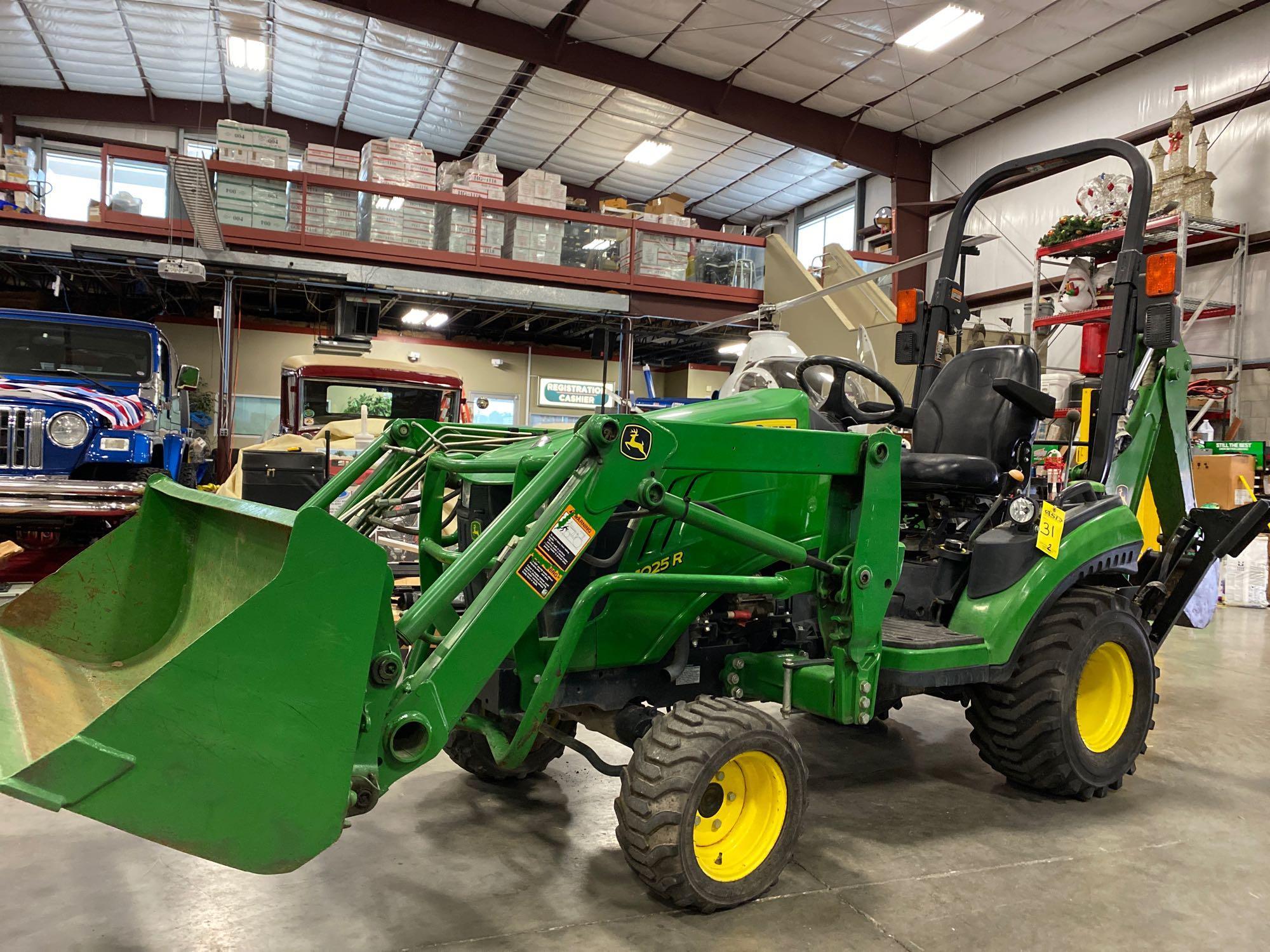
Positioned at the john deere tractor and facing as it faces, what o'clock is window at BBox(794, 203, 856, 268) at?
The window is roughly at 5 o'clock from the john deere tractor.

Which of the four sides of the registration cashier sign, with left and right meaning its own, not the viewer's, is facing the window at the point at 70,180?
right

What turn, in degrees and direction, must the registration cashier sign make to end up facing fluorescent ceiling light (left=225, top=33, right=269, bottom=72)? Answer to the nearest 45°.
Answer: approximately 45° to its right

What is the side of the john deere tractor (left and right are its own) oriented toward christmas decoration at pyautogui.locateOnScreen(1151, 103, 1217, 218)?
back

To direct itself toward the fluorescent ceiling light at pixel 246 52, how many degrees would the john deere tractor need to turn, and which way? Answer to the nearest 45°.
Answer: approximately 90° to its right

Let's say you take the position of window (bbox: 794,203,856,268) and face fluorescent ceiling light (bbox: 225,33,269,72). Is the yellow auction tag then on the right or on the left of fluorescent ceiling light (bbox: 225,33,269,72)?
left

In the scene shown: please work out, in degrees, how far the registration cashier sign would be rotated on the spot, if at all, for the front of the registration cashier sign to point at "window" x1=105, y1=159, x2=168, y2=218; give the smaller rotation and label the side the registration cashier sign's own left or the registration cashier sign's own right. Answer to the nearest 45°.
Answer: approximately 45° to the registration cashier sign's own right

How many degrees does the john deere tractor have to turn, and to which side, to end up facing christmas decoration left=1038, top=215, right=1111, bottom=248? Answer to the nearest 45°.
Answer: approximately 180°

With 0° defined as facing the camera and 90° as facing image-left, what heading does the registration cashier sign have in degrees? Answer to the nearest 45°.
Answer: approximately 0°

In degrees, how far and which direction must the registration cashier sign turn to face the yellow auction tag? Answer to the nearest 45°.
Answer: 0° — it already faces it

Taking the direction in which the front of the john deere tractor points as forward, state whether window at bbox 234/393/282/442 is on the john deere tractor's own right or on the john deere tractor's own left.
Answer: on the john deere tractor's own right

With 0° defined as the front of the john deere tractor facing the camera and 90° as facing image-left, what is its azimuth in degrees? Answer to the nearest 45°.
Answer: approximately 45°
